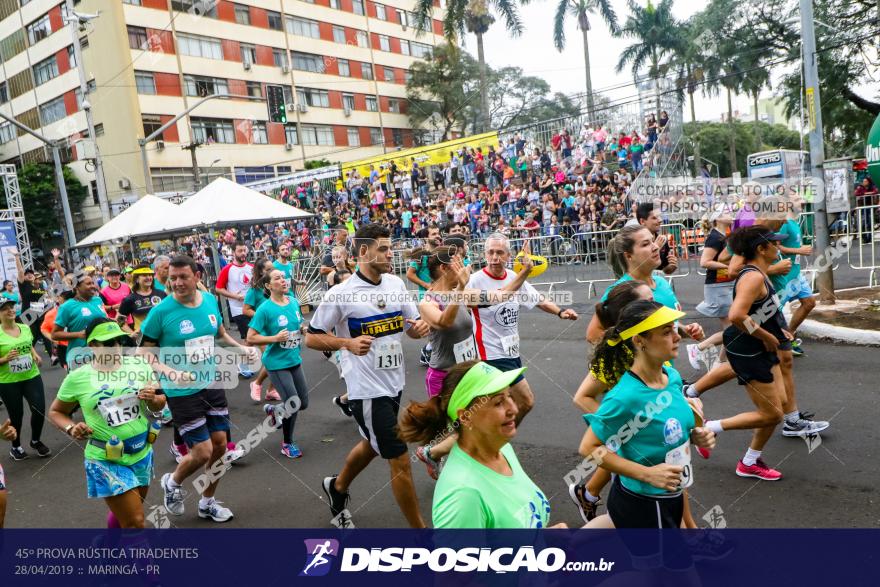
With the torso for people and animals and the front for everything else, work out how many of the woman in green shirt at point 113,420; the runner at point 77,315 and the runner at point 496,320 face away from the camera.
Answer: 0

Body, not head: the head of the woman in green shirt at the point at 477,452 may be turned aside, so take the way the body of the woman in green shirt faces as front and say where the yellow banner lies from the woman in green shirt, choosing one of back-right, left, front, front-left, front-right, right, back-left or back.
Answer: back-left

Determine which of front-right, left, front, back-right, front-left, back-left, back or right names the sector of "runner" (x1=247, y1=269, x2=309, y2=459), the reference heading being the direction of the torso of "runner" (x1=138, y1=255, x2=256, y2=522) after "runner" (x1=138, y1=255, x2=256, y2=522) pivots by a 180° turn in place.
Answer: right

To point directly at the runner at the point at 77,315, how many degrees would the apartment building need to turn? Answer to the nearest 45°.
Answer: approximately 45° to its right

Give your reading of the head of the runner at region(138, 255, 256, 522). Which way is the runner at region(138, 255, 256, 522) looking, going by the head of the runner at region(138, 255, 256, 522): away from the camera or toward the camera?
toward the camera

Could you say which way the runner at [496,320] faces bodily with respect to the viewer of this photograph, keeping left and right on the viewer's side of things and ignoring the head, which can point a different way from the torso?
facing the viewer and to the right of the viewer

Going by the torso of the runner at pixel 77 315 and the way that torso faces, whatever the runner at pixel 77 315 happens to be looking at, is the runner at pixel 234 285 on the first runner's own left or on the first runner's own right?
on the first runner's own left

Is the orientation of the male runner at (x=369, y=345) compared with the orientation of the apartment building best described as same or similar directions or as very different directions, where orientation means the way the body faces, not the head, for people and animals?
same or similar directions

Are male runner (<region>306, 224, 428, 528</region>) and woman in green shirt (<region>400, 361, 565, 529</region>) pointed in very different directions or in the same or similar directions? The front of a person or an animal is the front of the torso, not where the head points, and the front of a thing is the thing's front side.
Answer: same or similar directions

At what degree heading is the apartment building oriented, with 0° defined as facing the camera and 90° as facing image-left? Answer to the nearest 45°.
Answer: approximately 315°

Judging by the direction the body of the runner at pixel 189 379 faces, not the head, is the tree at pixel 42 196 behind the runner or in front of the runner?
behind
